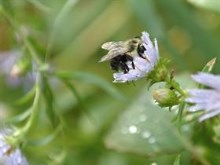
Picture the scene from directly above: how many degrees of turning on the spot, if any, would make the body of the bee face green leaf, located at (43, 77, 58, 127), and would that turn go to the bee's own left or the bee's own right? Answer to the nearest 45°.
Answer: approximately 135° to the bee's own left

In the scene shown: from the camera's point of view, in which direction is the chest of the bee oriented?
to the viewer's right
